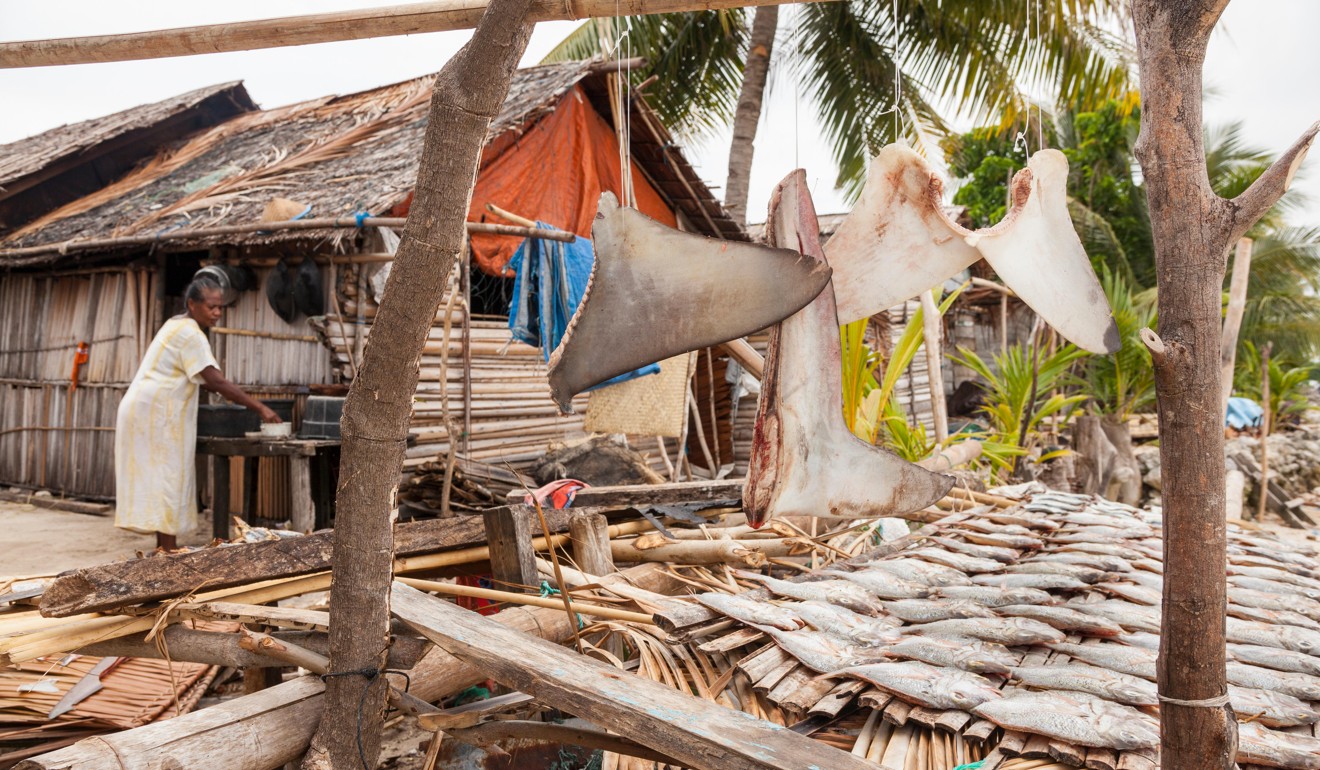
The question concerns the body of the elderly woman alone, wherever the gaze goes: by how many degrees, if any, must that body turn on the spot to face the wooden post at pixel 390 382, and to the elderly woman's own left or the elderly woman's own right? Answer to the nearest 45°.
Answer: approximately 90° to the elderly woman's own right

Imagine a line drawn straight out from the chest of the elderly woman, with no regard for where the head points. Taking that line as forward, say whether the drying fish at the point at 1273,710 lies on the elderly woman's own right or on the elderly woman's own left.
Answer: on the elderly woman's own right

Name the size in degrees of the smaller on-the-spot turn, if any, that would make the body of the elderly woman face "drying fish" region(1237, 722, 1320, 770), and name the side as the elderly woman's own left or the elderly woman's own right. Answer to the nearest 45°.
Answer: approximately 90° to the elderly woman's own right

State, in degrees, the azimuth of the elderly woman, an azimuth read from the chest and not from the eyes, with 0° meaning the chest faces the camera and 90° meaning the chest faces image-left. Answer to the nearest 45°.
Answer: approximately 270°

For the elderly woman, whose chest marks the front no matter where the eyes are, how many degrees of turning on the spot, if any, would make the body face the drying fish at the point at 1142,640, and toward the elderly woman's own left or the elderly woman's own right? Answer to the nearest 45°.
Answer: approximately 45° to the elderly woman's own right

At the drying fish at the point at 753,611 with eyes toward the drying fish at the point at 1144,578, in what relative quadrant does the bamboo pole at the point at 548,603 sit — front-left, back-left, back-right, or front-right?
back-left
